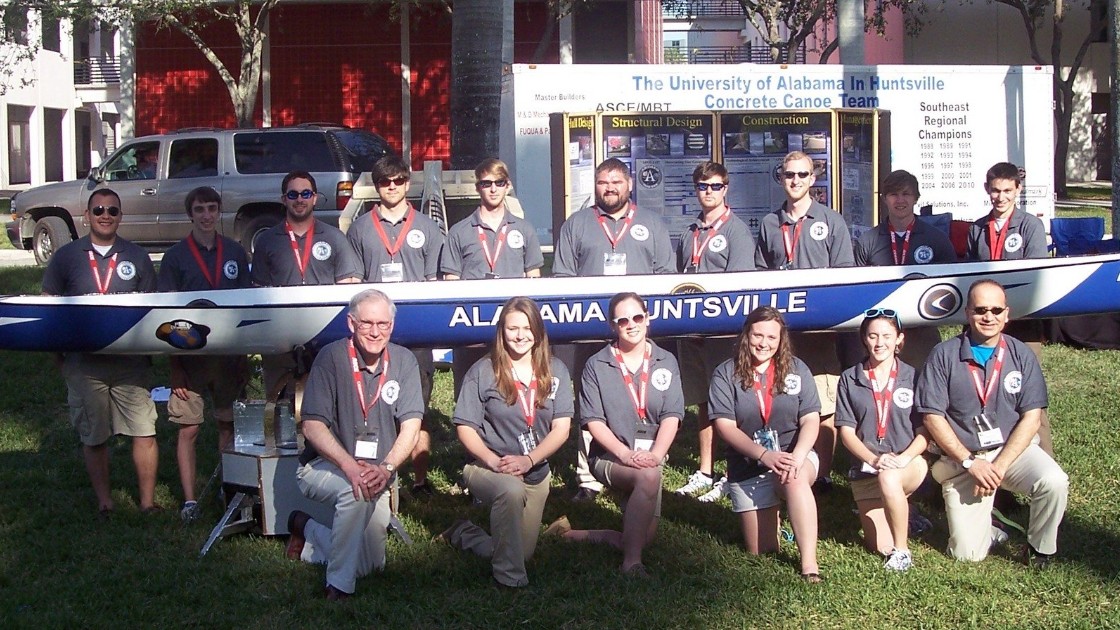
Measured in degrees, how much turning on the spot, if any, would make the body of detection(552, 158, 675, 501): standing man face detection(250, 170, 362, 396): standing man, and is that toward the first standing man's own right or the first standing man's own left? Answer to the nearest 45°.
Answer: approximately 90° to the first standing man's own right

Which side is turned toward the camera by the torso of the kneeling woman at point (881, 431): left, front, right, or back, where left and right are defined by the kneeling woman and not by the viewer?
front

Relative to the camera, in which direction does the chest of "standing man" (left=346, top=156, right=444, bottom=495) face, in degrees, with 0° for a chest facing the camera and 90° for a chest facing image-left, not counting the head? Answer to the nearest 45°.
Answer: approximately 0°

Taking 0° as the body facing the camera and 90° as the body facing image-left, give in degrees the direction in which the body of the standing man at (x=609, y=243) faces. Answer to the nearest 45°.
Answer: approximately 0°

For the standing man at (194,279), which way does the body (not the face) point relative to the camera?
toward the camera

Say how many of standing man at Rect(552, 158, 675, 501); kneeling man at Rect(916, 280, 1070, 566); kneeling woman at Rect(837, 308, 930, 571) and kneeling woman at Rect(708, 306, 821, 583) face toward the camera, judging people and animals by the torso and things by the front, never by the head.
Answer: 4

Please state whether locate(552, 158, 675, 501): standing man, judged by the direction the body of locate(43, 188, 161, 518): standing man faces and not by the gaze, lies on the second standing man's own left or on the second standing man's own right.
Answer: on the second standing man's own left

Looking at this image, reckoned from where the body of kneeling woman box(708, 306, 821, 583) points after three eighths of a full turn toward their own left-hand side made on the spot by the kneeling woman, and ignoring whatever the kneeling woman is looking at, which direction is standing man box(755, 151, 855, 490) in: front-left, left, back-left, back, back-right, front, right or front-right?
front-left

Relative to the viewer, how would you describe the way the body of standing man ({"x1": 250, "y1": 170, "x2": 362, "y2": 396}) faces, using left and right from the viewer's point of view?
facing the viewer
